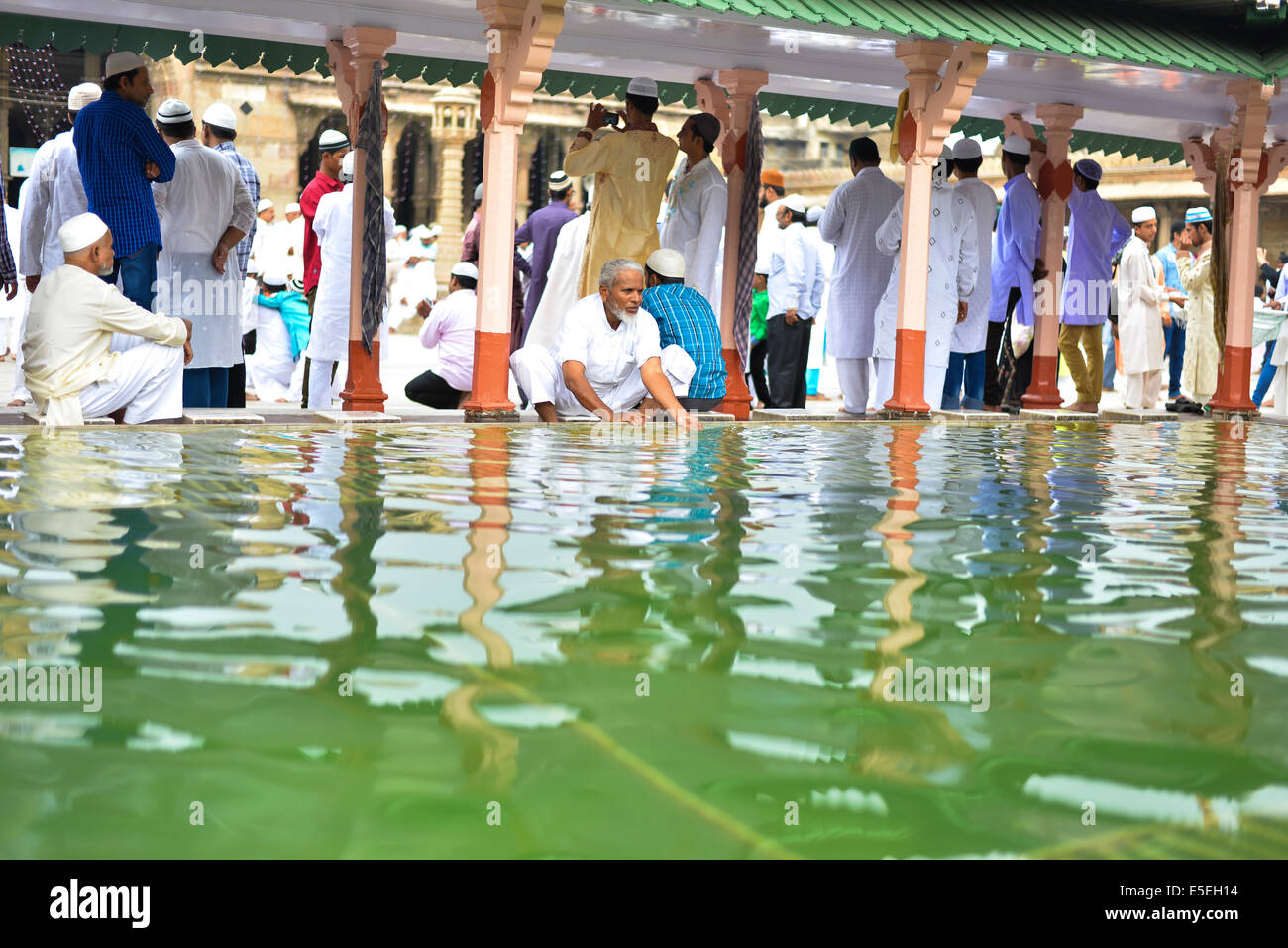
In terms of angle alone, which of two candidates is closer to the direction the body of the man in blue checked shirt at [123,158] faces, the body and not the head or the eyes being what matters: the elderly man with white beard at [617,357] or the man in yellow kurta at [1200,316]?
the man in yellow kurta

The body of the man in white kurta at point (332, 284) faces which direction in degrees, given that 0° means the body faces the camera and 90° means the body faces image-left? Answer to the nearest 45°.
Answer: approximately 180°

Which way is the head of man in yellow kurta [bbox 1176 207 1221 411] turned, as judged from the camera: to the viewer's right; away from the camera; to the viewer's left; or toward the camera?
to the viewer's left

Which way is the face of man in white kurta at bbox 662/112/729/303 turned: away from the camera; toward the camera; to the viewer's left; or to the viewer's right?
to the viewer's left

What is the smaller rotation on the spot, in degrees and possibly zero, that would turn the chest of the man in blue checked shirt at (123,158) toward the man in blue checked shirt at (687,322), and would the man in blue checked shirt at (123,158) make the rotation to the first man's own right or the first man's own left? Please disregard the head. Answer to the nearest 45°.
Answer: approximately 45° to the first man's own right

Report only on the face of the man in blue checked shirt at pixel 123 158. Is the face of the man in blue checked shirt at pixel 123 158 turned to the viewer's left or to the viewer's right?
to the viewer's right

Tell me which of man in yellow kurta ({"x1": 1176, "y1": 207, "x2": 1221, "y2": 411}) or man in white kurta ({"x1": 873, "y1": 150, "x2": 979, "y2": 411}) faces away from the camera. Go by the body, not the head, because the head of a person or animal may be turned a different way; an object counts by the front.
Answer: the man in white kurta

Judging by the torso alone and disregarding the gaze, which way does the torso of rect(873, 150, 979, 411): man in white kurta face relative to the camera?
away from the camera

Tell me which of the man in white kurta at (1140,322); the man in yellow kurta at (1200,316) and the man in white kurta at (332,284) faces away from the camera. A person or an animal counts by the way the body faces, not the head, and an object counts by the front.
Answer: the man in white kurta at (332,284)

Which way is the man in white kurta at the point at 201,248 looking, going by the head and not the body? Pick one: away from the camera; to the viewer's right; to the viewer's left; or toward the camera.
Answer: away from the camera

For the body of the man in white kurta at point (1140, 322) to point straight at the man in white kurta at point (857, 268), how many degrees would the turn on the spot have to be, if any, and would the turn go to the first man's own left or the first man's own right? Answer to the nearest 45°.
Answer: approximately 135° to the first man's own right

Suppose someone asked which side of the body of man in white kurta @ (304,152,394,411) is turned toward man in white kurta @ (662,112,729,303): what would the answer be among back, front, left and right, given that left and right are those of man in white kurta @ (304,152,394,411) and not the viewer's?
right
